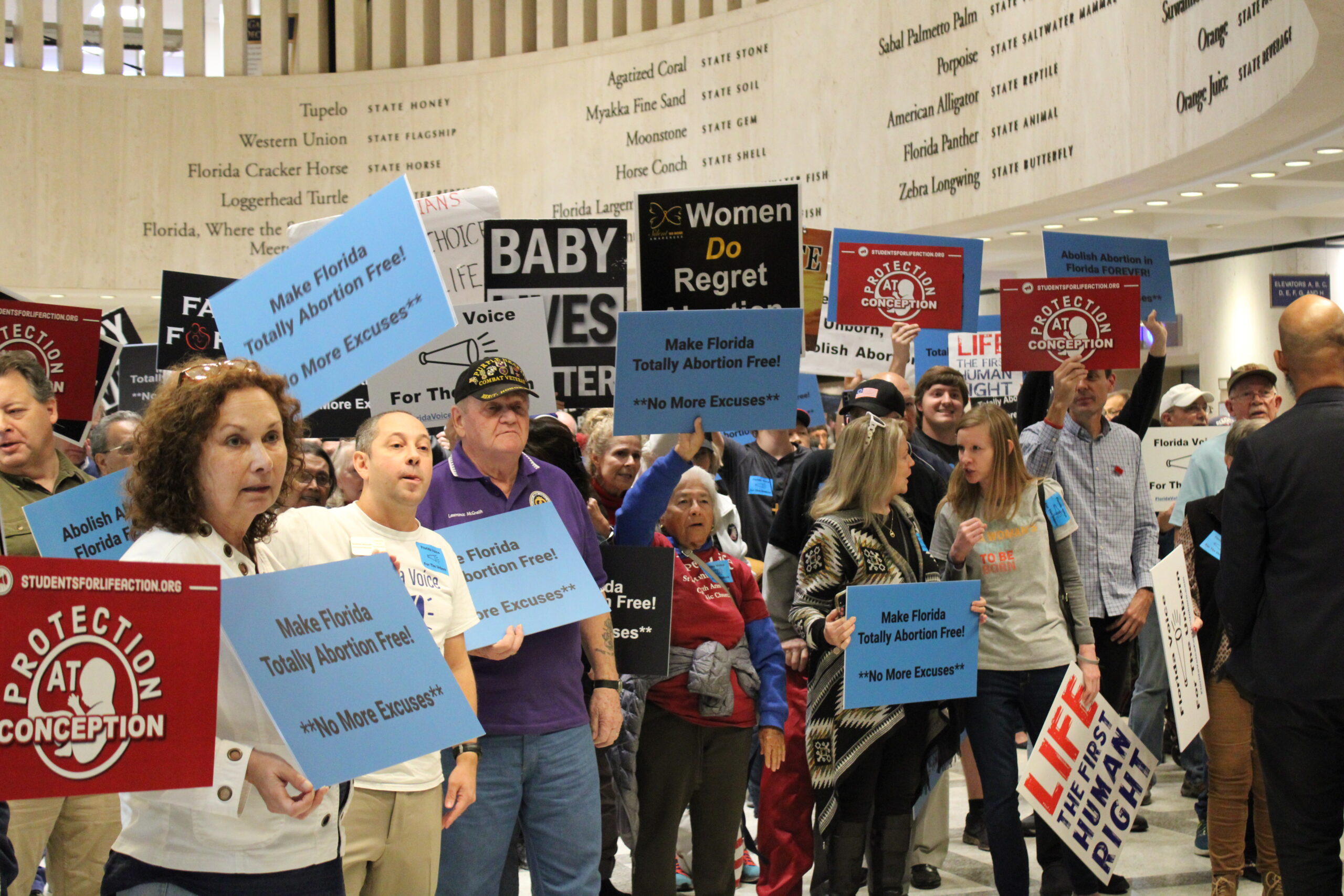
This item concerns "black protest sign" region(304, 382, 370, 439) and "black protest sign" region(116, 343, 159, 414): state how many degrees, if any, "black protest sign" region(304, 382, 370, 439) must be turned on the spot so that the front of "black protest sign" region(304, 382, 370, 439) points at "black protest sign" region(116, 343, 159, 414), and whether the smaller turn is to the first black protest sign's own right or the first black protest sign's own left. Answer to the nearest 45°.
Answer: approximately 135° to the first black protest sign's own right

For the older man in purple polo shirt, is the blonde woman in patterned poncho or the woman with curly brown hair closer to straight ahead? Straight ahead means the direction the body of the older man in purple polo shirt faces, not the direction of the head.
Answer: the woman with curly brown hair

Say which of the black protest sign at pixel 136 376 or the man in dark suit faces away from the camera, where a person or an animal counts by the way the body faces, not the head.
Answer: the man in dark suit

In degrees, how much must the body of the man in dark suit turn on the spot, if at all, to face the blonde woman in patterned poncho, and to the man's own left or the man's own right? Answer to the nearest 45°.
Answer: approximately 90° to the man's own left

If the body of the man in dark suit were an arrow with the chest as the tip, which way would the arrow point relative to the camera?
away from the camera
